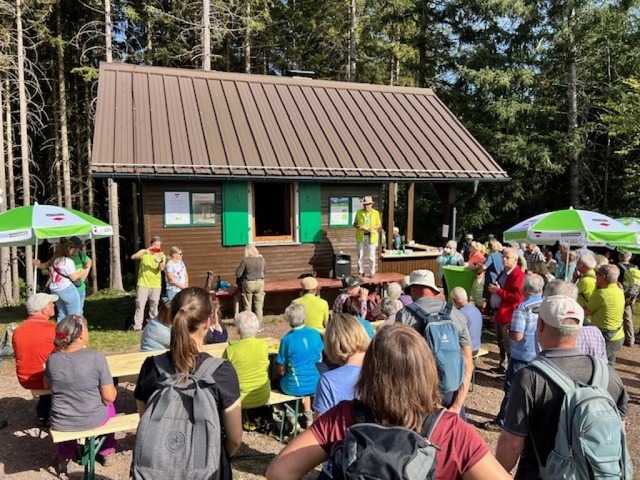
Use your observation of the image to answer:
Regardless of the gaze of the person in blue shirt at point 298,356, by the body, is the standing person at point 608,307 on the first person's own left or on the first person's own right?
on the first person's own right

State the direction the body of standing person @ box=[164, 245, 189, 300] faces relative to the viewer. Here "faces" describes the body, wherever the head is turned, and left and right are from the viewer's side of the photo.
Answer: facing the viewer and to the right of the viewer

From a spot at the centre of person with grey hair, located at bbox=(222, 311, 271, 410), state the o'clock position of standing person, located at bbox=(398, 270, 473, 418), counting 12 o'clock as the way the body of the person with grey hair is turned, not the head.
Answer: The standing person is roughly at 4 o'clock from the person with grey hair.

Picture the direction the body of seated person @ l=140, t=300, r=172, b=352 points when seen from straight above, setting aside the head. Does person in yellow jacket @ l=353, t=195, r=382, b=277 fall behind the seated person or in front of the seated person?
in front

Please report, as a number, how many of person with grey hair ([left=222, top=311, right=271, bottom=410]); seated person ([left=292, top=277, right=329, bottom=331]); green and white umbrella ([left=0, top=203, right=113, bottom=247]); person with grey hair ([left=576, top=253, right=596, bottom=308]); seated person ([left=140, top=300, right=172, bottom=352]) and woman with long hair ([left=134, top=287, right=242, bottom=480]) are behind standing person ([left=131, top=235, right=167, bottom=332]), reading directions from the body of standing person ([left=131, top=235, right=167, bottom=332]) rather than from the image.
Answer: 0

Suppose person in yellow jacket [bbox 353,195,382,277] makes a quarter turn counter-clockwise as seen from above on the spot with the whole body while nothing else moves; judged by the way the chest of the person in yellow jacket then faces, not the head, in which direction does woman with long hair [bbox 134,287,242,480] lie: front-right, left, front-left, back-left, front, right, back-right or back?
right

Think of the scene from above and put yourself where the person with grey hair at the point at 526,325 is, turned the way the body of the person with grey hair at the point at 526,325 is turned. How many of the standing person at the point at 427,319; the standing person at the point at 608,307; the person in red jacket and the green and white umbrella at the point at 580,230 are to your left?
1

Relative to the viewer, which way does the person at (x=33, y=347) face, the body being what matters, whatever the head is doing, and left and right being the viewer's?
facing away from the viewer and to the right of the viewer

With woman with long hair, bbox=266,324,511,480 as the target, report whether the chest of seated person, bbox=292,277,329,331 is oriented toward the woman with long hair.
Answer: no

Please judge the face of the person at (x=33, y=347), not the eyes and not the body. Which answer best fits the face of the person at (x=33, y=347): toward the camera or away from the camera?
away from the camera

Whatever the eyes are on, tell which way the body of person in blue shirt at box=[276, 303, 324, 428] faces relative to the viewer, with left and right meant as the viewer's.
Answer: facing away from the viewer

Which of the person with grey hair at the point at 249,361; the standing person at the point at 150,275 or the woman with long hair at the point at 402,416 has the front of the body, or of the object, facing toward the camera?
the standing person

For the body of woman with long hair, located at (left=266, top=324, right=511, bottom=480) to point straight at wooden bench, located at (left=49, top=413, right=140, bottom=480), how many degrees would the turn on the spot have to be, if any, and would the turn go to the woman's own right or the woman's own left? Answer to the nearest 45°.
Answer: approximately 45° to the woman's own left

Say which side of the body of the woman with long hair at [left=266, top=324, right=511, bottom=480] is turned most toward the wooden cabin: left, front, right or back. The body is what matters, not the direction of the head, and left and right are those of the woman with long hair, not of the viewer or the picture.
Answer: front

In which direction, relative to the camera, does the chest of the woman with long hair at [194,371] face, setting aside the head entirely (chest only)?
away from the camera

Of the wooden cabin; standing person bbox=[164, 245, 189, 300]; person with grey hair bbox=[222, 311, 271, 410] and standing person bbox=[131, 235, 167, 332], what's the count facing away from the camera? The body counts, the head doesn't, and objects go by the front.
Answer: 1

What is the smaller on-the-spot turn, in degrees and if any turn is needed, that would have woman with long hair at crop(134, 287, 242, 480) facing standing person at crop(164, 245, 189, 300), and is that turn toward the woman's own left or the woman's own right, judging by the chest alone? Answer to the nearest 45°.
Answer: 0° — they already face them

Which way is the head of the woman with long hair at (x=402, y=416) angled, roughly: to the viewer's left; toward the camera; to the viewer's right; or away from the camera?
away from the camera
